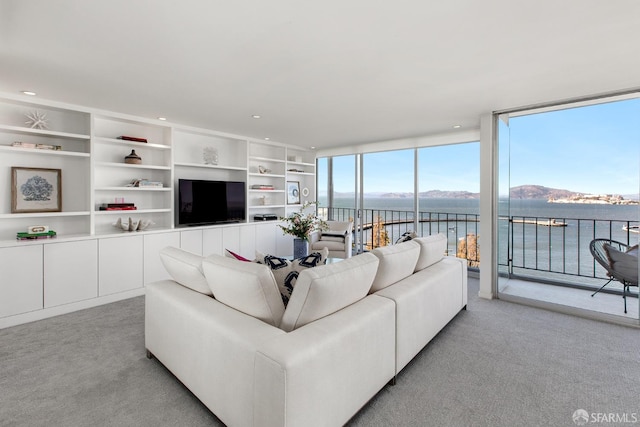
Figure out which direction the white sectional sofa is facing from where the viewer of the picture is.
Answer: facing away from the viewer and to the left of the viewer

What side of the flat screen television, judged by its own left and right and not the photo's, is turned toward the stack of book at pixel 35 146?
right

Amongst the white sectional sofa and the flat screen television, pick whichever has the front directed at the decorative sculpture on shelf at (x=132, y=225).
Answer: the white sectional sofa

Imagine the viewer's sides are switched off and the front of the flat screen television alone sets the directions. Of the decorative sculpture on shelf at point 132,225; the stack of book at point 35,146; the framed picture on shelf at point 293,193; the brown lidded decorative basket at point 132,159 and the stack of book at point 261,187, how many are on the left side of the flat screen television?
2

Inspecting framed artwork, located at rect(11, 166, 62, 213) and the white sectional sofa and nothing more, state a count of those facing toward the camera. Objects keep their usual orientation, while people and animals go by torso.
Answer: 1

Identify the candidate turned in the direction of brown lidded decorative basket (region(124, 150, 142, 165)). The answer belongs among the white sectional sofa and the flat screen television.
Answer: the white sectional sofa

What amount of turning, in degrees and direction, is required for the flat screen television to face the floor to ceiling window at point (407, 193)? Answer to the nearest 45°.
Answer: approximately 45° to its left

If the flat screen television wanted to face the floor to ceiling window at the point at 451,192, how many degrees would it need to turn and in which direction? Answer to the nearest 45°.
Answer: approximately 45° to its left

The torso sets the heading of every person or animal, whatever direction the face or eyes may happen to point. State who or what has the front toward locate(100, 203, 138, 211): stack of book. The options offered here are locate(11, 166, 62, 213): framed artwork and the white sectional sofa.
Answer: the white sectional sofa

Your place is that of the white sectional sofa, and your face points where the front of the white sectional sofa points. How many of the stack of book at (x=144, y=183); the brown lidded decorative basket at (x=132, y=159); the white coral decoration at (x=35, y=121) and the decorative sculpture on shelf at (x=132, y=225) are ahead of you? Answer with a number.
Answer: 4

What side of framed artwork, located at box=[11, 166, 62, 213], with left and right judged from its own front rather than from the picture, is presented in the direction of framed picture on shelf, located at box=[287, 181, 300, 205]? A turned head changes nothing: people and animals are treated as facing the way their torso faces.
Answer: left

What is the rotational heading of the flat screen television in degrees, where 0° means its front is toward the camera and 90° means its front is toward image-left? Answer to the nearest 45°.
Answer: approximately 315°

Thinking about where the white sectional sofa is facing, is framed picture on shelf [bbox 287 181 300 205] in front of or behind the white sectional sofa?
in front

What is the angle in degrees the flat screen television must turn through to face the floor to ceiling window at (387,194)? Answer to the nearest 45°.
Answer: approximately 45° to its left
